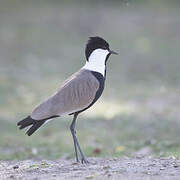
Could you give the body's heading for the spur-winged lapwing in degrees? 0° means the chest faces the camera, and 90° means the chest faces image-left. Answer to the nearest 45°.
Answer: approximately 270°
